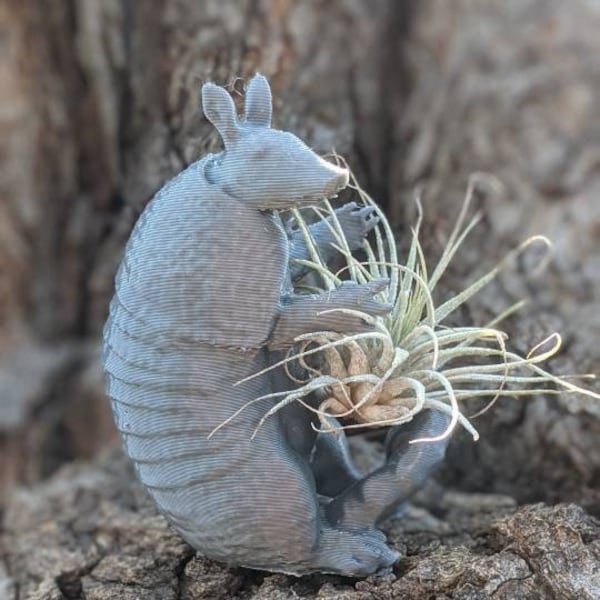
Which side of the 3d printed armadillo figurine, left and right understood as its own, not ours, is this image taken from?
right
